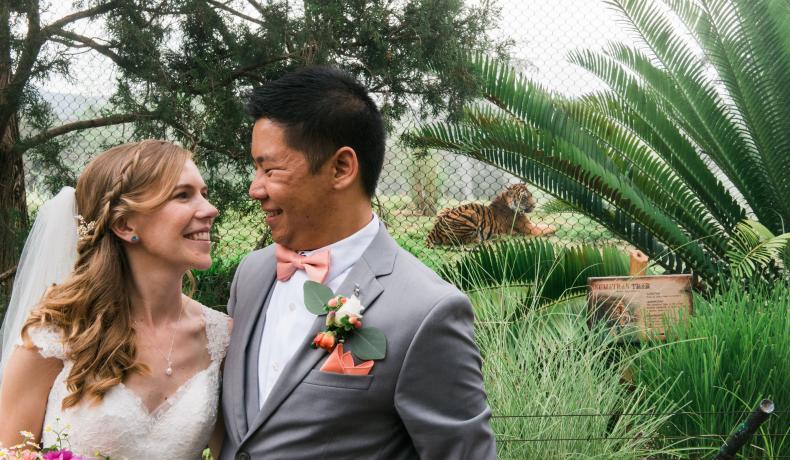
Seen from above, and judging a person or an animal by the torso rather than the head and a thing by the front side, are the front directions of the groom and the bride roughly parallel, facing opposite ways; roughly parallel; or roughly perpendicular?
roughly perpendicular

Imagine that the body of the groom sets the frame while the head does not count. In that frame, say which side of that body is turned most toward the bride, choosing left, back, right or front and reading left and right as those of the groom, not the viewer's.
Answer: right

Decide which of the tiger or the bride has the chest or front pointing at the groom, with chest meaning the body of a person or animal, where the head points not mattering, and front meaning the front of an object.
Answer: the bride

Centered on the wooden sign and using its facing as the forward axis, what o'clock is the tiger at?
The tiger is roughly at 5 o'clock from the wooden sign.

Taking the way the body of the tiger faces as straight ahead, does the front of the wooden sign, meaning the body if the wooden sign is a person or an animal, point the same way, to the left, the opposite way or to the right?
to the right

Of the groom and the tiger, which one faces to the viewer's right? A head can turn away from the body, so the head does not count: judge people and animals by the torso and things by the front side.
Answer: the tiger

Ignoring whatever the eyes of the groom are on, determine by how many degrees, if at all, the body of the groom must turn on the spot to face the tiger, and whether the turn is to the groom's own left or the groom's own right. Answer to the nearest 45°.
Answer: approximately 135° to the groom's own right

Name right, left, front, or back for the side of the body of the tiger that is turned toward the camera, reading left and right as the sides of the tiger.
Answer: right

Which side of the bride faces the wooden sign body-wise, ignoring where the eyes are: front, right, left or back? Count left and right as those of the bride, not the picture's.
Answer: left

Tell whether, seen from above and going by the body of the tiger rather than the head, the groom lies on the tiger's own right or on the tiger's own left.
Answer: on the tiger's own right

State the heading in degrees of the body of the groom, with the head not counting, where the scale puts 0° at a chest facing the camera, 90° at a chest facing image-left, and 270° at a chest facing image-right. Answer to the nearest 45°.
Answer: approximately 45°
